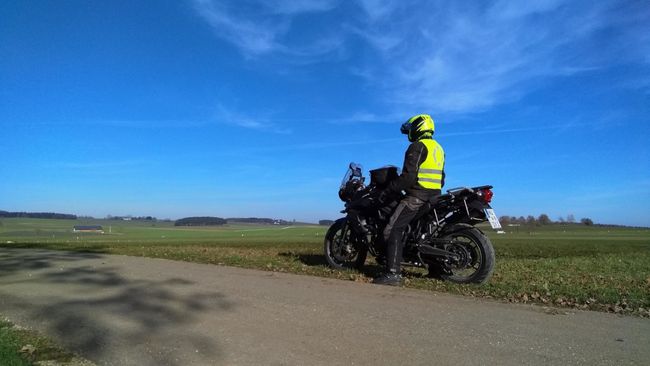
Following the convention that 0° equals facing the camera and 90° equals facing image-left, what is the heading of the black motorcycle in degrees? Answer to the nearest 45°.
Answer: approximately 135°

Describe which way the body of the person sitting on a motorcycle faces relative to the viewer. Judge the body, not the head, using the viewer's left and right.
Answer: facing away from the viewer and to the left of the viewer
